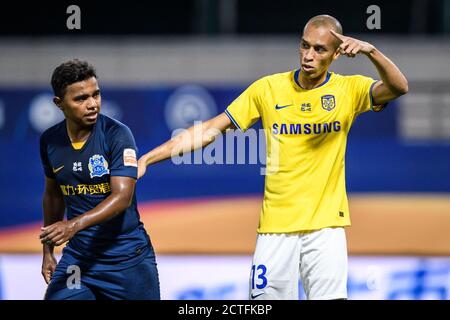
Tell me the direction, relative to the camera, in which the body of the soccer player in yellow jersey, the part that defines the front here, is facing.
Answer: toward the camera

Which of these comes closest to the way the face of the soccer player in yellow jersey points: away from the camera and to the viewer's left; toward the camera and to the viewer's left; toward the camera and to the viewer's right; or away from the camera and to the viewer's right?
toward the camera and to the viewer's left

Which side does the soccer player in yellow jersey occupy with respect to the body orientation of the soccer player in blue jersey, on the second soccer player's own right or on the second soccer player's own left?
on the second soccer player's own left

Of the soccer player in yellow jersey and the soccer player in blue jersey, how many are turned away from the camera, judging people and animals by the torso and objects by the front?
0

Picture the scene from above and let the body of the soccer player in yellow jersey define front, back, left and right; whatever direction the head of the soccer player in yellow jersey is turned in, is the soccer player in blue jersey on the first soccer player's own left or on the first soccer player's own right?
on the first soccer player's own right

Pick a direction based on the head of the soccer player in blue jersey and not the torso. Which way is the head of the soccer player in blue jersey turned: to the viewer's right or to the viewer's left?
to the viewer's right
